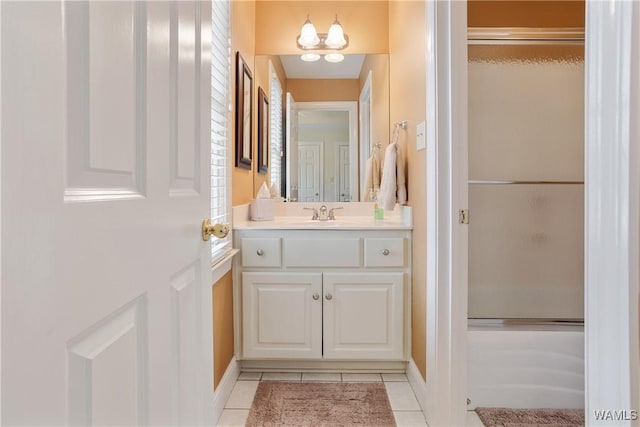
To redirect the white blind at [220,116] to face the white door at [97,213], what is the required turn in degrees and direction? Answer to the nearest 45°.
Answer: approximately 90° to its right

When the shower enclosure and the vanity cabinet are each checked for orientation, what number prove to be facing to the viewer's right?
0

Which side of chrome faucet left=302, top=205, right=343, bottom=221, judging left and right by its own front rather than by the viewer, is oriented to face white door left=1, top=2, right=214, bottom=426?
front

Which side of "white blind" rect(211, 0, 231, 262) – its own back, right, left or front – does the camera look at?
right
